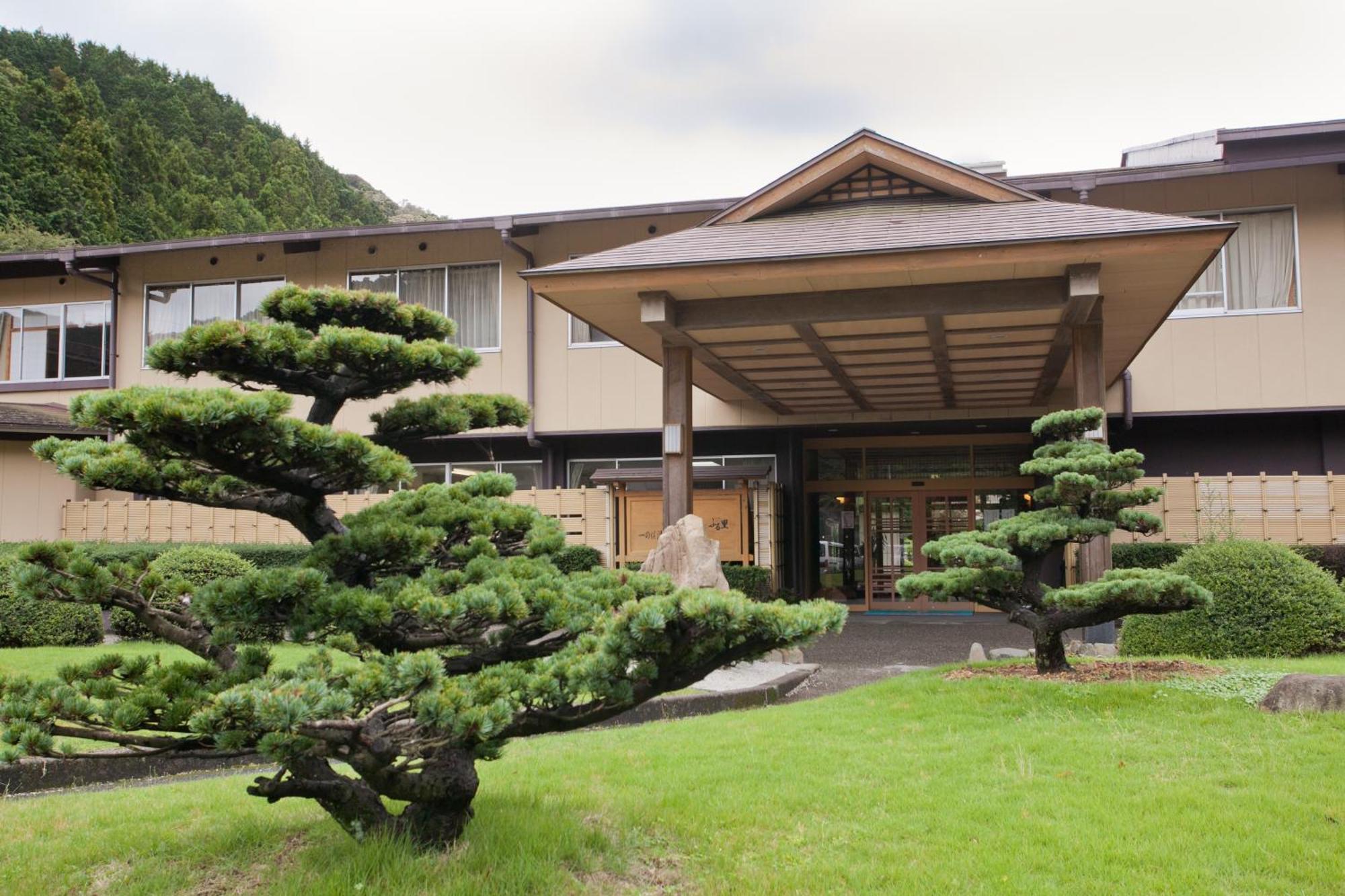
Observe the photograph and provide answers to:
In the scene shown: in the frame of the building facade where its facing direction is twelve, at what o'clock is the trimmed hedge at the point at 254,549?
The trimmed hedge is roughly at 3 o'clock from the building facade.

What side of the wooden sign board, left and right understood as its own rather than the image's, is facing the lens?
front

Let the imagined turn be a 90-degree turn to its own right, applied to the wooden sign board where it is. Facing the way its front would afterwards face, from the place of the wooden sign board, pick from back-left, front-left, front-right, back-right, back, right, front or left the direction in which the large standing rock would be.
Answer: left

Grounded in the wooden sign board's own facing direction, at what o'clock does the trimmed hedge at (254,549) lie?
The trimmed hedge is roughly at 3 o'clock from the wooden sign board.

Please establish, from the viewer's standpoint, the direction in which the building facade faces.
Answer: facing the viewer

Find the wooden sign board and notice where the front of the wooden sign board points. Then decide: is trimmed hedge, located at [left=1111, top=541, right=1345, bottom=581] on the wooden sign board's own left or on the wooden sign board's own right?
on the wooden sign board's own left

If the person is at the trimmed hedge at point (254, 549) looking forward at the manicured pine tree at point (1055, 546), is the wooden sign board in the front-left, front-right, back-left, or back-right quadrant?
front-left

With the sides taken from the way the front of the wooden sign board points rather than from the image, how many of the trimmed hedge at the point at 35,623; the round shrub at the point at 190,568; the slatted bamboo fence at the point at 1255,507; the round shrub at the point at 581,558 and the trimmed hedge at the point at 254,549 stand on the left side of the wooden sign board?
1

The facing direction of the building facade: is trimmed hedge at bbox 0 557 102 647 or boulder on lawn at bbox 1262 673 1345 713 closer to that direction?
the boulder on lawn

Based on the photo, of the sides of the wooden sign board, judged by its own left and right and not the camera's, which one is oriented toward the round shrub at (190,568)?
right

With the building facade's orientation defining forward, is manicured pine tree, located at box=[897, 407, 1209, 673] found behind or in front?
in front

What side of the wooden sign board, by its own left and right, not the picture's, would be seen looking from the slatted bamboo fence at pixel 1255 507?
left
